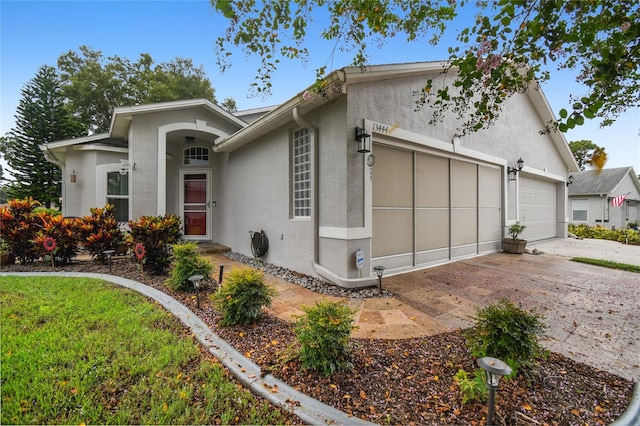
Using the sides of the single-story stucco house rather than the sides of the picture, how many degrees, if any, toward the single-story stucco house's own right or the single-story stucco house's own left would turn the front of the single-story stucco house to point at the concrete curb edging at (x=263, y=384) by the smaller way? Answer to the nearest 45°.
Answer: approximately 45° to the single-story stucco house's own right

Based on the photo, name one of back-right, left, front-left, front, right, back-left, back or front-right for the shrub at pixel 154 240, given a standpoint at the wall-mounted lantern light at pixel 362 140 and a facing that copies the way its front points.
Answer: back-right

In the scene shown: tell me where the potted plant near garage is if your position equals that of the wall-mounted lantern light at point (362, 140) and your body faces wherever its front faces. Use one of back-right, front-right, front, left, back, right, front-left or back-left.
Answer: left

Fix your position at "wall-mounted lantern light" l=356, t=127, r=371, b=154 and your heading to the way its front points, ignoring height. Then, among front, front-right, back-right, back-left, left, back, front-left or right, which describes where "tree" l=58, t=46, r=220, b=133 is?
back

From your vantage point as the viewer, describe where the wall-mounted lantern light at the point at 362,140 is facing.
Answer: facing the viewer and to the right of the viewer

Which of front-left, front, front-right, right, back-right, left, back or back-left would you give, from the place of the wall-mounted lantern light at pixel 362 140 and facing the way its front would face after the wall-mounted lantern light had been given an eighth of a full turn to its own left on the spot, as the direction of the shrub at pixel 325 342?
right

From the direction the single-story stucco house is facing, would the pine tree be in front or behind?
behind

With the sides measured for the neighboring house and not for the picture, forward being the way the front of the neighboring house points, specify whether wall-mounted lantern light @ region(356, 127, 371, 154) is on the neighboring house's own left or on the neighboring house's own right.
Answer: on the neighboring house's own right

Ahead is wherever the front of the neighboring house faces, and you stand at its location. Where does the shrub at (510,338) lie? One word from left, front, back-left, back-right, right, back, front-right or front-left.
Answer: front-right

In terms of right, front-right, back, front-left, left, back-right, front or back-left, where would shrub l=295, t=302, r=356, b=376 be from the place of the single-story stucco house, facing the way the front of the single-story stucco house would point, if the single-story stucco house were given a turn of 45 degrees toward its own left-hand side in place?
right

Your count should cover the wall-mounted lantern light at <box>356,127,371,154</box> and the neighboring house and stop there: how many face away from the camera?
0

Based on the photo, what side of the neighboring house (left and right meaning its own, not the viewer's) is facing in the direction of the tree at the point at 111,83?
right

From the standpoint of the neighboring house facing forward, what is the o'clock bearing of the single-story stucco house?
The single-story stucco house is roughly at 2 o'clock from the neighboring house.
